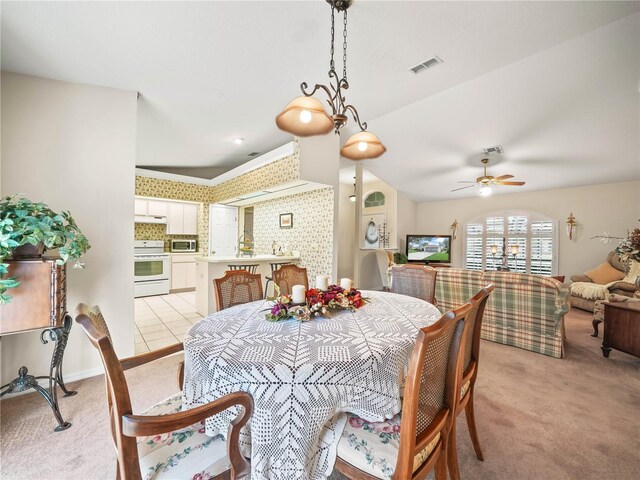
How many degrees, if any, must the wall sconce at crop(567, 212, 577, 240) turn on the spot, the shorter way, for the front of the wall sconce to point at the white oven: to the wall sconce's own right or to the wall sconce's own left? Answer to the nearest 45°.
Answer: approximately 45° to the wall sconce's own right

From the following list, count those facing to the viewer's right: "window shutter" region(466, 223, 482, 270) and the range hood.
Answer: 0

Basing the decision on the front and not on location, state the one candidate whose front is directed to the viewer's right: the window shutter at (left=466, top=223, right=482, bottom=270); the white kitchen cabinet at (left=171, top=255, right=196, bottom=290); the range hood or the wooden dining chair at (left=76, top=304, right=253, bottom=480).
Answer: the wooden dining chair

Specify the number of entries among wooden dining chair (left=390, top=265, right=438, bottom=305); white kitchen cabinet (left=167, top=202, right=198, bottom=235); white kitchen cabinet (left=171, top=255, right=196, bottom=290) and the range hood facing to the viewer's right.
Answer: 0

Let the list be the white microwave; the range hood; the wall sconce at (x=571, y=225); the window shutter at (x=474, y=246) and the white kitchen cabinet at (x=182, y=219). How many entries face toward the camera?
5

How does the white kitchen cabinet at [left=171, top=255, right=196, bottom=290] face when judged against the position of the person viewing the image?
facing the viewer

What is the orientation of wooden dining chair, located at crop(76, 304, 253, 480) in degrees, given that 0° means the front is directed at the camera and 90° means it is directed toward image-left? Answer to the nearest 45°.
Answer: approximately 270°

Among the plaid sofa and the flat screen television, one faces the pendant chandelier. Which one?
the flat screen television

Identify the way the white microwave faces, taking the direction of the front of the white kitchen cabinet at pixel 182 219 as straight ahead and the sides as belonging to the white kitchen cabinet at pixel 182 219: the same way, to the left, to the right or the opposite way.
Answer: the same way

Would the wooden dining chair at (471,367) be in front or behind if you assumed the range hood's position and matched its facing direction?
in front

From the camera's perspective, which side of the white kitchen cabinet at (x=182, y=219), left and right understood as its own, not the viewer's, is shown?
front

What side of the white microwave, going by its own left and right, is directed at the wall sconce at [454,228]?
left

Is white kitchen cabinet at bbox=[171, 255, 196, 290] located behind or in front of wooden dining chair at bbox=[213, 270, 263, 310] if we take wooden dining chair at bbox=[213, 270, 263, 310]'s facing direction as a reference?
behind

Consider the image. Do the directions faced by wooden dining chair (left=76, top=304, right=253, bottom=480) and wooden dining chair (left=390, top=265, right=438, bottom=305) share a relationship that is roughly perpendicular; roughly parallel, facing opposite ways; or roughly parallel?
roughly parallel, facing opposite ways

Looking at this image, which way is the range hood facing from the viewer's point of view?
toward the camera

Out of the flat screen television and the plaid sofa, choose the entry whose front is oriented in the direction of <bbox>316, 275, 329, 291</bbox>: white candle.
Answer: the flat screen television

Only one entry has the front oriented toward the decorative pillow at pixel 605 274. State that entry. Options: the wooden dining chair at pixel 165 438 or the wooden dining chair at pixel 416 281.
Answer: the wooden dining chair at pixel 165 438
